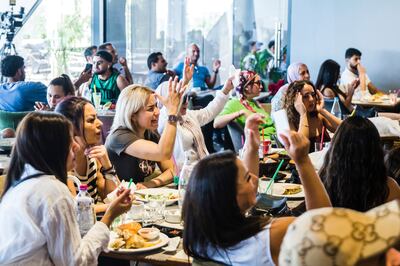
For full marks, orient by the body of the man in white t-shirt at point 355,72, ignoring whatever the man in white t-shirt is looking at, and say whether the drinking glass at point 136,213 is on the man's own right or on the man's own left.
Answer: on the man's own right

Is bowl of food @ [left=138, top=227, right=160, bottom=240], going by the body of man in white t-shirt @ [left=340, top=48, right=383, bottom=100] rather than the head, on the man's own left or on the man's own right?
on the man's own right

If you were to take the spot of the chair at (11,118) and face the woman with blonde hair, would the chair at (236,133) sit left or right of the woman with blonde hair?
left

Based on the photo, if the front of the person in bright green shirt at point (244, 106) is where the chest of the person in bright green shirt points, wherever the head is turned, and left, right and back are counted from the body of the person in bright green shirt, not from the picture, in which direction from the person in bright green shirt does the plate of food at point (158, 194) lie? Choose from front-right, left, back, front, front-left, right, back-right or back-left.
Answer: front-right

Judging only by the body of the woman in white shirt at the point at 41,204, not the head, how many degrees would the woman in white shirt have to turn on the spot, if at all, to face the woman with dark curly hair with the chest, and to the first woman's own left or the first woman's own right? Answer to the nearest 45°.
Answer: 0° — they already face them

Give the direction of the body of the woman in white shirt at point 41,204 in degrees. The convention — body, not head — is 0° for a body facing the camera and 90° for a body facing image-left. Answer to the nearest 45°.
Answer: approximately 225°

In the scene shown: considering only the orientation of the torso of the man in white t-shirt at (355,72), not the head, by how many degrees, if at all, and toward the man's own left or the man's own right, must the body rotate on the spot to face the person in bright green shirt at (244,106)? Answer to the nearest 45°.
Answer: approximately 45° to the man's own right

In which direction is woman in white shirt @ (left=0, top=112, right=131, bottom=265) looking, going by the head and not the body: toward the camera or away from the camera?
away from the camera
